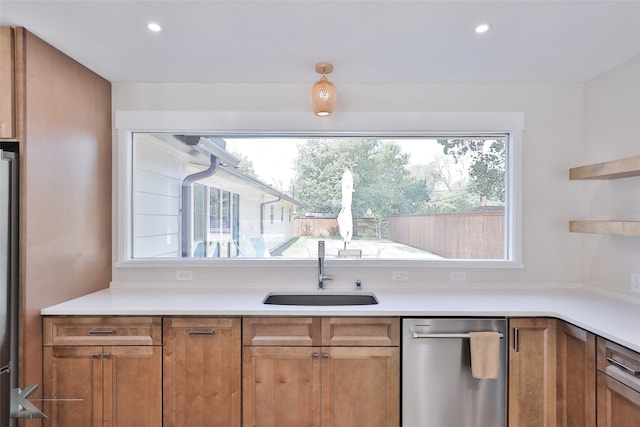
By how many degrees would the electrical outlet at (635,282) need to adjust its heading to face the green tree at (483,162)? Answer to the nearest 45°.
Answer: approximately 45° to its right

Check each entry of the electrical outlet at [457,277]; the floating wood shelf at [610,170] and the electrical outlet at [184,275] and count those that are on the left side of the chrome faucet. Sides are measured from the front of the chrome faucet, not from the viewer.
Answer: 2

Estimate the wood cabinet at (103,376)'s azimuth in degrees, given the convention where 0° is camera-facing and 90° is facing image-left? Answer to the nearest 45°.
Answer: approximately 0°

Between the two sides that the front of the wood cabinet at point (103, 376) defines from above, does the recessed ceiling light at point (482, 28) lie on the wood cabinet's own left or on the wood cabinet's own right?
on the wood cabinet's own left
